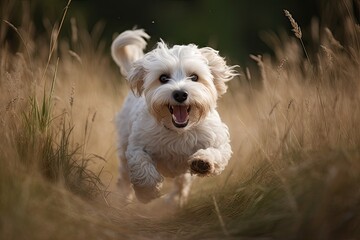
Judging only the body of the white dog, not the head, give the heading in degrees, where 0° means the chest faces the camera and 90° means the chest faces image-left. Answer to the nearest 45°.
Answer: approximately 0°
